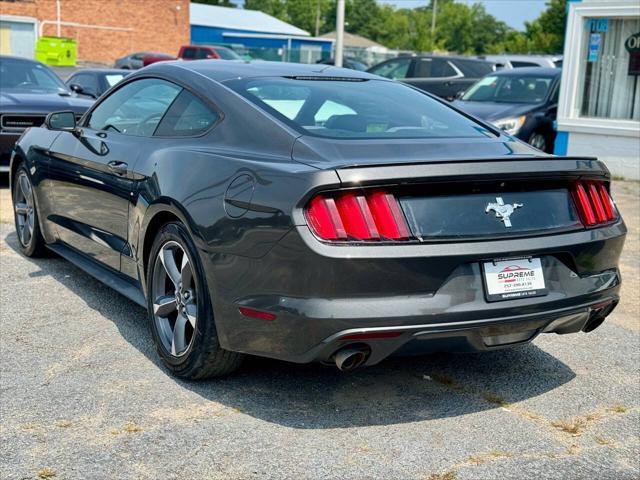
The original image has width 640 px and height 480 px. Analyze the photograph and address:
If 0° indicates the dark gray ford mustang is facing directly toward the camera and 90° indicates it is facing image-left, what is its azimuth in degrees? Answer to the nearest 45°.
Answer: approximately 135°

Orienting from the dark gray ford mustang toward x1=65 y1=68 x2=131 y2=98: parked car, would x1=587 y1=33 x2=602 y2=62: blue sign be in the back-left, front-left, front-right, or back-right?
front-right

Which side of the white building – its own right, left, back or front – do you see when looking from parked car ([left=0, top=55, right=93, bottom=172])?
front

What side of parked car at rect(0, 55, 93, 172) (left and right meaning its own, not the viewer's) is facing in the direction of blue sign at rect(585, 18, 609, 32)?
left

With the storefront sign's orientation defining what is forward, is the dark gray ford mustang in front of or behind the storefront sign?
in front

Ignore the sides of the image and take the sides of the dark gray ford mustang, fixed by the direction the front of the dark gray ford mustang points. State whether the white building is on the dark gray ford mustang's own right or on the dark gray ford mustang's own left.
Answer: on the dark gray ford mustang's own right

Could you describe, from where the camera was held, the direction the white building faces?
facing the viewer and to the left of the viewer

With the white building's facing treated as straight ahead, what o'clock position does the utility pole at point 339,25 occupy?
The utility pole is roughly at 3 o'clock from the white building.

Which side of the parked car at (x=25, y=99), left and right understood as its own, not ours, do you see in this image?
front

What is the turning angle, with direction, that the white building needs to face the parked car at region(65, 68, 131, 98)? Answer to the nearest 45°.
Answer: approximately 45° to its right

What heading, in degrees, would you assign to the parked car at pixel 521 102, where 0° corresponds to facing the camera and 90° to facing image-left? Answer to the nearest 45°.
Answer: approximately 45°

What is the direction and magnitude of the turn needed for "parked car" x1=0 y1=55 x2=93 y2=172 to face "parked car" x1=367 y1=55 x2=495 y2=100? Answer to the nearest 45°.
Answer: approximately 135° to its left

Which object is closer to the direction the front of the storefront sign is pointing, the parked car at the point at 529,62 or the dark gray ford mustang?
the dark gray ford mustang

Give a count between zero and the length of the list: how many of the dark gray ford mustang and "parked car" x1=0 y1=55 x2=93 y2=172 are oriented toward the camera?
1

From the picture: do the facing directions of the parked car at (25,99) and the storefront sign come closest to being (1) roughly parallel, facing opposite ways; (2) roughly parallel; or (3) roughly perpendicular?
roughly perpendicular
